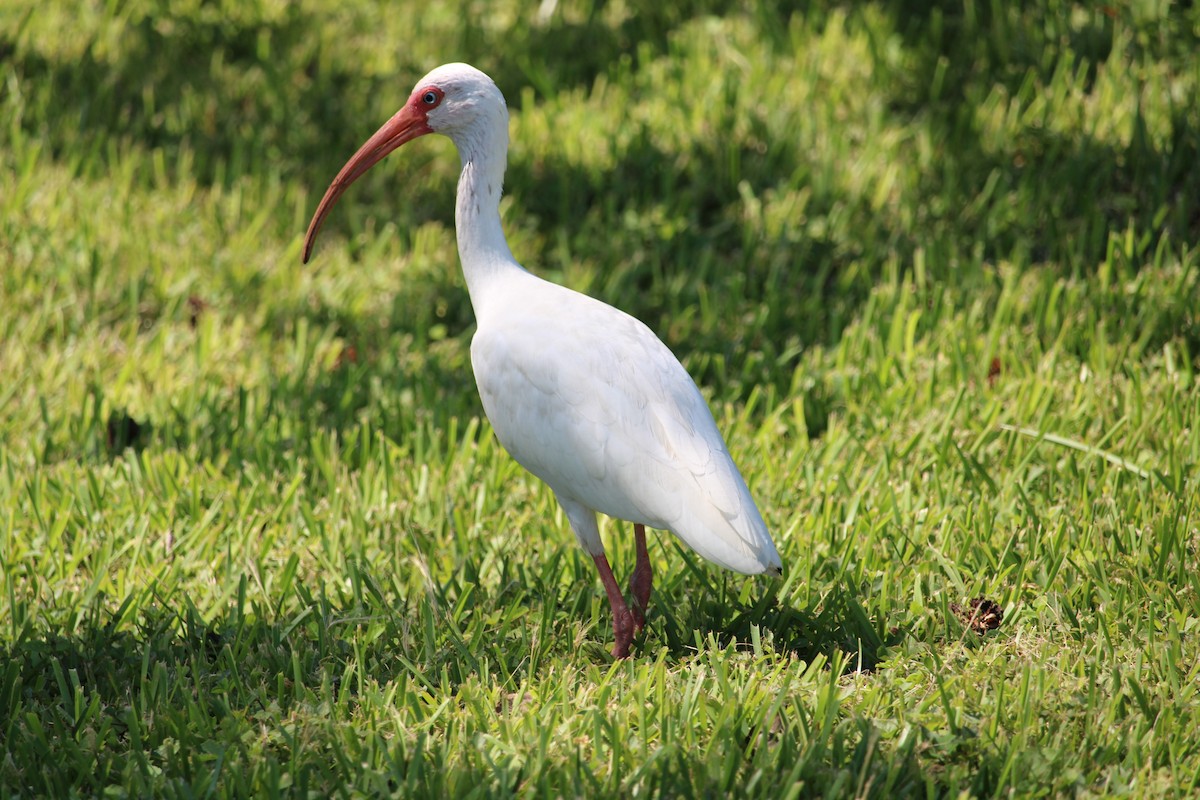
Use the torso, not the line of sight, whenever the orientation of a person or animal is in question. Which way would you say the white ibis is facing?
to the viewer's left
